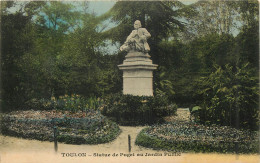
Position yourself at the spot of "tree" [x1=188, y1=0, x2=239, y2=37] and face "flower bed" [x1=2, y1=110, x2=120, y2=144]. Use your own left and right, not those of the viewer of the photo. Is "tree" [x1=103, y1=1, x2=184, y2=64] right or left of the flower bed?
right
